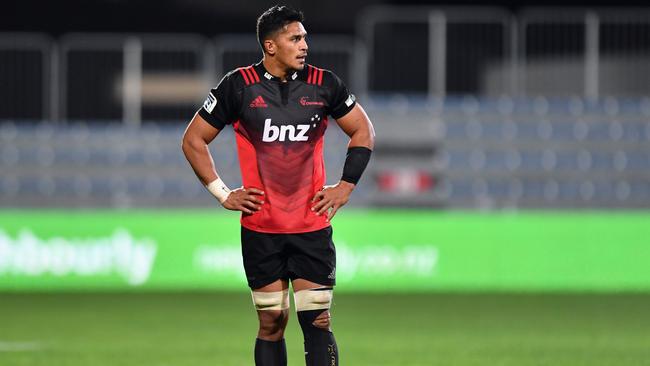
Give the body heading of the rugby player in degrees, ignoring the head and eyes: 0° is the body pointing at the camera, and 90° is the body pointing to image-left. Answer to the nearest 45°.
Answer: approximately 0°

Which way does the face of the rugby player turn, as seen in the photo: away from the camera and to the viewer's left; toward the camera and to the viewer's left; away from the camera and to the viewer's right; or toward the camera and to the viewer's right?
toward the camera and to the viewer's right

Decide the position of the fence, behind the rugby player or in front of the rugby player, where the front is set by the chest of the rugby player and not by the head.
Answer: behind
